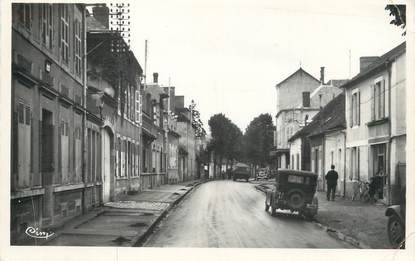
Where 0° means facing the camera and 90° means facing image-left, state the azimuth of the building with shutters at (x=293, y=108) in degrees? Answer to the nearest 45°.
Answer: approximately 0°

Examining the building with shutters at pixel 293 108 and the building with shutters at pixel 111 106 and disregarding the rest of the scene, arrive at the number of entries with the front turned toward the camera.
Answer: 1

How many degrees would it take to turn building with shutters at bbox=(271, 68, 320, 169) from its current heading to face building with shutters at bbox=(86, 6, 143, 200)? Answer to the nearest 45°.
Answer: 0° — it already faces it

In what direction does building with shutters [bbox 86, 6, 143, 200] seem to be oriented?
to the viewer's right

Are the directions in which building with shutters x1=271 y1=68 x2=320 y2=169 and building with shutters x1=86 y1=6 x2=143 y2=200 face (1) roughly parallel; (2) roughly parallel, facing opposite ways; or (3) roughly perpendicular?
roughly perpendicular

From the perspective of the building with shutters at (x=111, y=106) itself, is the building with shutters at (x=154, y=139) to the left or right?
on its left

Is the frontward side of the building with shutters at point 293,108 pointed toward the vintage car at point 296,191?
yes
